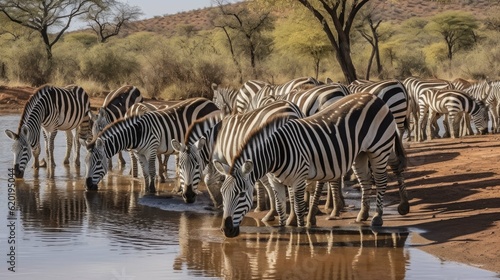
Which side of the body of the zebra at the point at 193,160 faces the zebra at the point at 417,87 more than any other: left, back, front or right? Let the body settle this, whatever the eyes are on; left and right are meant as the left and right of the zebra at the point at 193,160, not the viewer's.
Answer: back

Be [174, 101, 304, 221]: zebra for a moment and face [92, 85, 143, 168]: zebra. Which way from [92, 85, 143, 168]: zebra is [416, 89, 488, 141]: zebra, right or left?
right

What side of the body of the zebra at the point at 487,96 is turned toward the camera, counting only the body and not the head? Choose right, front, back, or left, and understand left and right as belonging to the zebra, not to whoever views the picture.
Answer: left

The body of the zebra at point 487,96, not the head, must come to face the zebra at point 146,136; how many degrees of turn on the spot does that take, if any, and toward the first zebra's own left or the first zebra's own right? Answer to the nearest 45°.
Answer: approximately 45° to the first zebra's own left

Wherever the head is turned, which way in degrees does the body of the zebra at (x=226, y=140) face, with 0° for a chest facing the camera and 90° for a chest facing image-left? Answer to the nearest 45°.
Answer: approximately 45°
